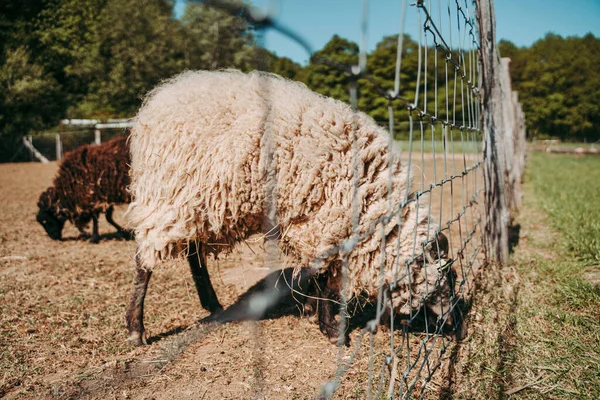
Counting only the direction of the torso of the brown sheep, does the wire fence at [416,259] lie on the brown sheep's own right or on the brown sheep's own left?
on the brown sheep's own left

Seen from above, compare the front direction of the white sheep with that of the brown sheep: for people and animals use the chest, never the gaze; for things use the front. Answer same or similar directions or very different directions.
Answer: very different directions

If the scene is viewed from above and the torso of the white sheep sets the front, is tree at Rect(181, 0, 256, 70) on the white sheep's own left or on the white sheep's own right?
on the white sheep's own left

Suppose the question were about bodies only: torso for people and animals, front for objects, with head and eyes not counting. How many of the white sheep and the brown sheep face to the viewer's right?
1

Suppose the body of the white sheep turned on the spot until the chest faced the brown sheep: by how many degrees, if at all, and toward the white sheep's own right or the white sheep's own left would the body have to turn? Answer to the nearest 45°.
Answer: approximately 135° to the white sheep's own left

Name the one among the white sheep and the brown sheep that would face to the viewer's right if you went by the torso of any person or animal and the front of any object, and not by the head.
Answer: the white sheep

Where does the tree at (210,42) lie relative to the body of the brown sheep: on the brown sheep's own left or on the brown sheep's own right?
on the brown sheep's own right

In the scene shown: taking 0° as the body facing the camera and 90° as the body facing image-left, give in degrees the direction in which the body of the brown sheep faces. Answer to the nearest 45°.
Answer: approximately 90°

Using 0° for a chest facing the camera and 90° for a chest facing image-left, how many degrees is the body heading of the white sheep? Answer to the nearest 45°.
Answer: approximately 270°
